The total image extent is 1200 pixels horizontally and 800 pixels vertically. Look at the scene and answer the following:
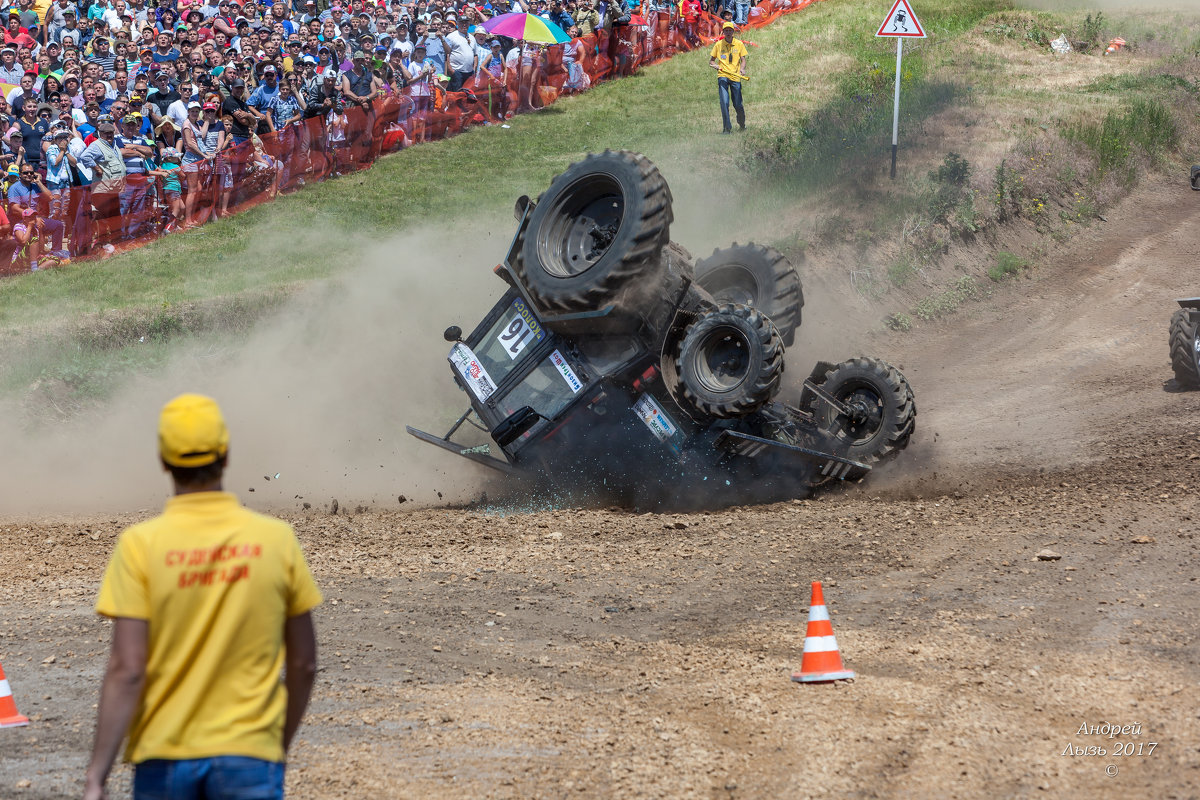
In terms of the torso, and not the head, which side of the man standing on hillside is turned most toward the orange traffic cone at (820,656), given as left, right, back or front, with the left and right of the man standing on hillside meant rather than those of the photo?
front

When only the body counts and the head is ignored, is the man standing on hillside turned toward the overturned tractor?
yes

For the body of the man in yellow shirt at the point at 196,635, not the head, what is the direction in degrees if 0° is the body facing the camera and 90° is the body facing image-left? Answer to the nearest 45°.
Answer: approximately 180°

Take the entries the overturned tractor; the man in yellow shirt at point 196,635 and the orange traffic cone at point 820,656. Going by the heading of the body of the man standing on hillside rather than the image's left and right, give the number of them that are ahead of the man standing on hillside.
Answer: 3

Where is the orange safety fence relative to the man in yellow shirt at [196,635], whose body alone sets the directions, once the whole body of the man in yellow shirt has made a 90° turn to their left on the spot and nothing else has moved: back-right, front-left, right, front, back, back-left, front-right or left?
right

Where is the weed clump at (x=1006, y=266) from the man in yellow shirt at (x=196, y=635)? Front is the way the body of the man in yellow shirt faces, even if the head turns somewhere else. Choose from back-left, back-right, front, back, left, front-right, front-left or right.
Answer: front-right

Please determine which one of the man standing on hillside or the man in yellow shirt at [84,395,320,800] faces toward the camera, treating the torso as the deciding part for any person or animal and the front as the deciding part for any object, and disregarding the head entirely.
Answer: the man standing on hillside

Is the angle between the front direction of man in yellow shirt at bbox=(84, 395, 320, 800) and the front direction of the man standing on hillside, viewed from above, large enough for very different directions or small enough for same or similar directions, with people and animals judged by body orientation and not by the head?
very different directions

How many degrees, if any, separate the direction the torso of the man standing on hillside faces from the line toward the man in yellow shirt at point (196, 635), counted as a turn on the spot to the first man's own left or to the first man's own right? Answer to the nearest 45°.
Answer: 0° — they already face them

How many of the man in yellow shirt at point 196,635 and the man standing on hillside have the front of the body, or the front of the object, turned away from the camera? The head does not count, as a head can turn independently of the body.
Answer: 1

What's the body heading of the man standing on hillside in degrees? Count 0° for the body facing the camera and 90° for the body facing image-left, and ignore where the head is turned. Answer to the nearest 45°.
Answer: approximately 0°

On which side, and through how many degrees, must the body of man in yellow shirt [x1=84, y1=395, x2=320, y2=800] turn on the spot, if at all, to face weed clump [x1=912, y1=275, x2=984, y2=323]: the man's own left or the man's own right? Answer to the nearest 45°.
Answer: approximately 45° to the man's own right

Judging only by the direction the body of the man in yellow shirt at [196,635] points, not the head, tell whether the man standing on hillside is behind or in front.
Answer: in front

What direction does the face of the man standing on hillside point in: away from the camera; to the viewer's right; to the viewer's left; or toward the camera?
toward the camera

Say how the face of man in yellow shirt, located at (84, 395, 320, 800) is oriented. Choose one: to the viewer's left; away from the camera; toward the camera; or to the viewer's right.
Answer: away from the camera
